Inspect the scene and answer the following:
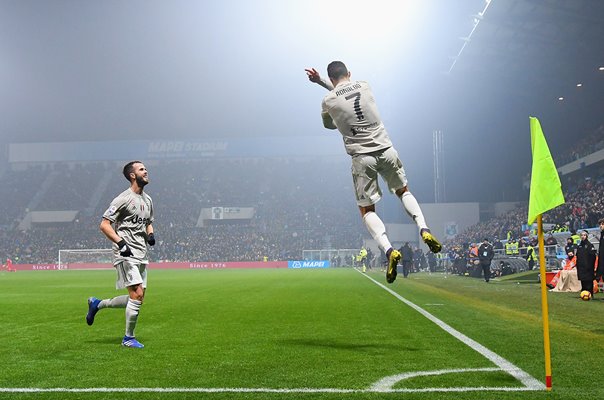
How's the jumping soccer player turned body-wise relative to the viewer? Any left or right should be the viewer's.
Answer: facing away from the viewer

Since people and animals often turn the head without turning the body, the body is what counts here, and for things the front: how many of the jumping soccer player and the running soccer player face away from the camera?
1

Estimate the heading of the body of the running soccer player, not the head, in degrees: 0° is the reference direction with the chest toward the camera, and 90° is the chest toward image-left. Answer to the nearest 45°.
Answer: approximately 315°

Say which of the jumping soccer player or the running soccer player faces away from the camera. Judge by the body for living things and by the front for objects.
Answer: the jumping soccer player

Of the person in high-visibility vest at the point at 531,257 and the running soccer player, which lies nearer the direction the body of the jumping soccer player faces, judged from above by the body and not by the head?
the person in high-visibility vest

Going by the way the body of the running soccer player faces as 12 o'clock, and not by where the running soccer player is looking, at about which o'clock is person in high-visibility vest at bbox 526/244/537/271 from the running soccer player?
The person in high-visibility vest is roughly at 9 o'clock from the running soccer player.

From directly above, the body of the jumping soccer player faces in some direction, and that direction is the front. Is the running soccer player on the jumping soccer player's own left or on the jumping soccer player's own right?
on the jumping soccer player's own left

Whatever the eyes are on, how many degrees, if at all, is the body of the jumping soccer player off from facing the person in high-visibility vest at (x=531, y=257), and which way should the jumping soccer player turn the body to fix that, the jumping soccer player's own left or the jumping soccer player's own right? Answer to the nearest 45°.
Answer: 0° — they already face them
